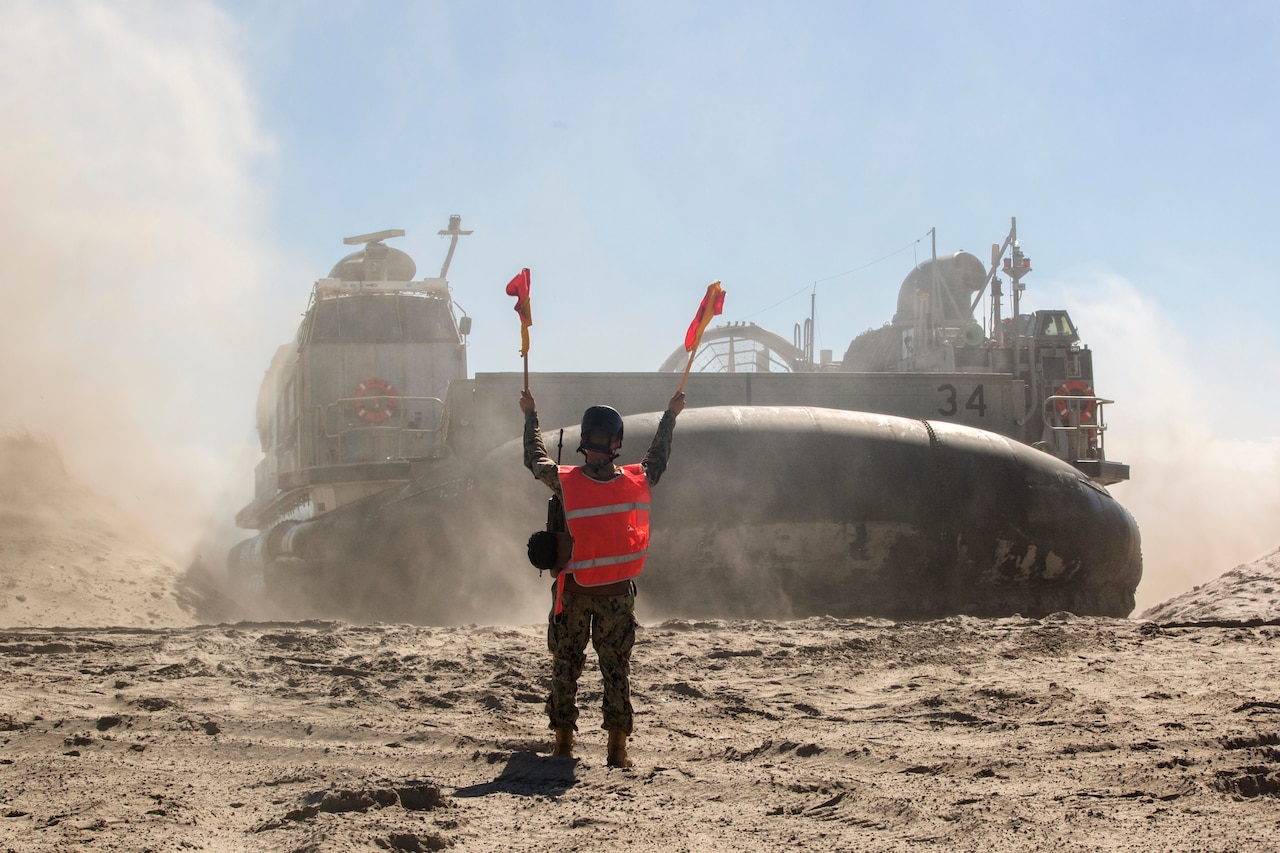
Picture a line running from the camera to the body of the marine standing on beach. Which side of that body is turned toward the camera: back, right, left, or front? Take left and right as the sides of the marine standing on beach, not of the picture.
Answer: back

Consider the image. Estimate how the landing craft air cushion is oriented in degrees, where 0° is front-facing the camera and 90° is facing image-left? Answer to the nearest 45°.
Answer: approximately 0°

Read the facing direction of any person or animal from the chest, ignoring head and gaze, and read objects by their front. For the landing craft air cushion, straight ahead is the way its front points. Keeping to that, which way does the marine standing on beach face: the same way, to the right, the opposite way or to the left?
the opposite way

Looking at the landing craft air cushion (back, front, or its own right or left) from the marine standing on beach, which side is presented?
front

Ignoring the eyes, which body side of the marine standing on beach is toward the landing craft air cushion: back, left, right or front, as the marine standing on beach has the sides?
front

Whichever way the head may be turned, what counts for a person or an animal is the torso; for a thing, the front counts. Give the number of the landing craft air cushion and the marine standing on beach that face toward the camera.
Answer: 1
